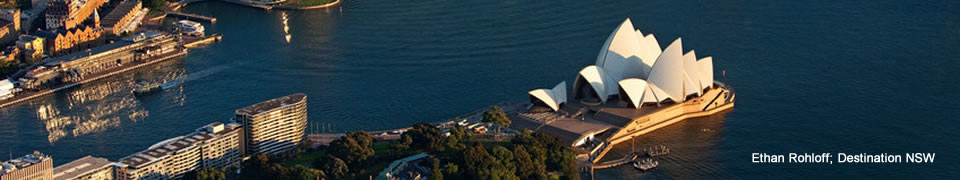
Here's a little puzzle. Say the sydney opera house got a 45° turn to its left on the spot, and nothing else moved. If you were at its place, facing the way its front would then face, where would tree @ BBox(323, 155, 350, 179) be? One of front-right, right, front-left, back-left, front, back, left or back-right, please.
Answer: front-right

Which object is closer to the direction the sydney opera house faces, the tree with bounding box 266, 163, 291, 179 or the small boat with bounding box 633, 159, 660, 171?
the tree

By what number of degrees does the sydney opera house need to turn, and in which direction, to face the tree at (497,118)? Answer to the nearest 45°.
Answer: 0° — it already faces it

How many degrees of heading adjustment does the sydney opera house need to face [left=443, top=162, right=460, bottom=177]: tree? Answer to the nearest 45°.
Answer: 0° — it already faces it

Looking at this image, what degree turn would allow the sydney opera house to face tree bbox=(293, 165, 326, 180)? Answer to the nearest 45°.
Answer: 0° — it already faces it

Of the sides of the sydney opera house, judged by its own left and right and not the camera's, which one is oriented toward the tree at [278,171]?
front

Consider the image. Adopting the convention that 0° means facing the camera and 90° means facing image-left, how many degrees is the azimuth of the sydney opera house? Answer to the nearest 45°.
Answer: approximately 45°

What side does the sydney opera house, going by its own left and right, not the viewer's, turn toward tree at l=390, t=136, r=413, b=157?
front

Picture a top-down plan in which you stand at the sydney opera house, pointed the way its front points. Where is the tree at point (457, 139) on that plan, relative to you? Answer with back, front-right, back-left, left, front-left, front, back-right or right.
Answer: front

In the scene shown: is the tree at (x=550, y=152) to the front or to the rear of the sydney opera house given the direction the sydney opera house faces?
to the front

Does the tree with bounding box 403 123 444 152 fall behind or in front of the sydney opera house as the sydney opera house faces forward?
in front

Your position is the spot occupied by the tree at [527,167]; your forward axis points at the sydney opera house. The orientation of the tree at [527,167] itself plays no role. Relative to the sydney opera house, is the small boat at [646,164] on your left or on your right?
right

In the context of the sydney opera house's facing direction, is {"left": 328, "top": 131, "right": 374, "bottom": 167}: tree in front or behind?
in front
